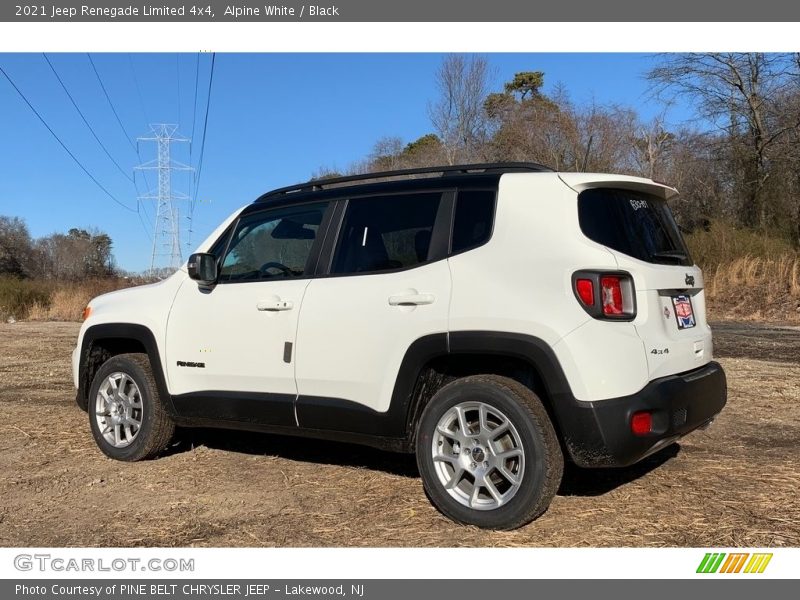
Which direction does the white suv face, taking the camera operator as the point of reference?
facing away from the viewer and to the left of the viewer
